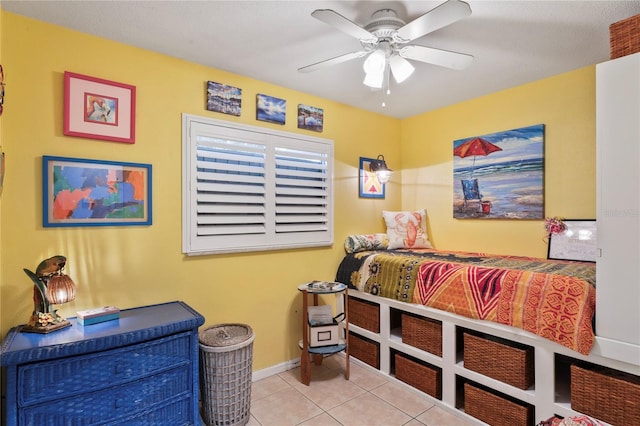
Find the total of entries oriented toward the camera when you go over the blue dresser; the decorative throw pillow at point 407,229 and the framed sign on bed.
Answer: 3

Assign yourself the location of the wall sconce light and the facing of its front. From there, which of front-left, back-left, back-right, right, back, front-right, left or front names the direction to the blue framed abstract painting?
right

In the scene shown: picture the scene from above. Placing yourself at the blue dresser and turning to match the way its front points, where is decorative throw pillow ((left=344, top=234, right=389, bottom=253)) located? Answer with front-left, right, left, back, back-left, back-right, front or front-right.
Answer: left

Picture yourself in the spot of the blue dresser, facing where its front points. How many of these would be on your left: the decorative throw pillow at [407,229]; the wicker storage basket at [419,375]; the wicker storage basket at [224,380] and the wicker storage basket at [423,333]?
4

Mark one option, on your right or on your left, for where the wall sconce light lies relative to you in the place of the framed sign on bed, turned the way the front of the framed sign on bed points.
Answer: on your right

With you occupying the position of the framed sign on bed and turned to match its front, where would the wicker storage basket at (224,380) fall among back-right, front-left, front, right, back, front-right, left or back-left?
front-right

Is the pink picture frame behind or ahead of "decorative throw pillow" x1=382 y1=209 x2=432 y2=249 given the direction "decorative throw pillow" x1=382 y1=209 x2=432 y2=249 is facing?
ahead

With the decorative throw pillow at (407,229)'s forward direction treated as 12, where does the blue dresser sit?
The blue dresser is roughly at 1 o'clock from the decorative throw pillow.

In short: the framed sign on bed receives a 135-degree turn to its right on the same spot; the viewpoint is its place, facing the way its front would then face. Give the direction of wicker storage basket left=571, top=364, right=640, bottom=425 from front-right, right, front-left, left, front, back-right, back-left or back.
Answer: back-left

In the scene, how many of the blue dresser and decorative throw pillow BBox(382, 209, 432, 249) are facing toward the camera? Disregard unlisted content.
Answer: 2

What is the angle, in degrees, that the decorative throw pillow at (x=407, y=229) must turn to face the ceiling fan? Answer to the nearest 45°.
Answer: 0° — it already faces it

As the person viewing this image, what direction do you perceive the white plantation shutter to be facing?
facing the viewer and to the right of the viewer
